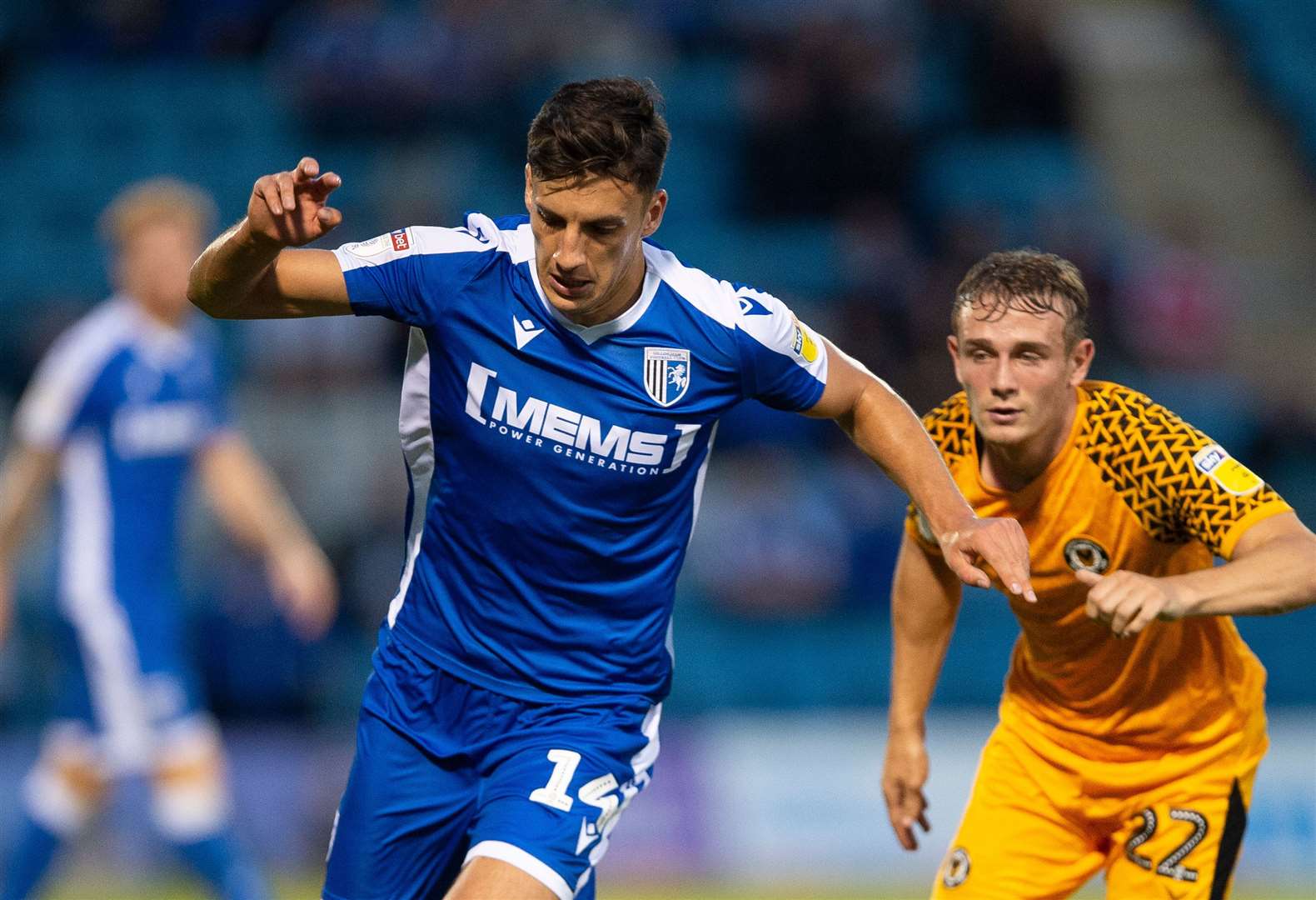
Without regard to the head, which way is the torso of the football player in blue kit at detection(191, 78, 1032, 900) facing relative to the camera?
toward the camera

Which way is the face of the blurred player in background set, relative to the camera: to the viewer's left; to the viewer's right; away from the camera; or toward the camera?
toward the camera

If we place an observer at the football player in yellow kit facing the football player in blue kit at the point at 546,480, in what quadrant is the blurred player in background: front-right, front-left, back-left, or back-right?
front-right

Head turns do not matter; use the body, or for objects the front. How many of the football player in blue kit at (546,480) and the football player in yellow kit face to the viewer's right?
0

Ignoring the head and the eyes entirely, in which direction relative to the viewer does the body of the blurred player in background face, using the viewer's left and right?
facing the viewer and to the right of the viewer

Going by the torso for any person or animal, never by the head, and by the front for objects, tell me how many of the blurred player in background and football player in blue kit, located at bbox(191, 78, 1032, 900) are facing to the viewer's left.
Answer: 0

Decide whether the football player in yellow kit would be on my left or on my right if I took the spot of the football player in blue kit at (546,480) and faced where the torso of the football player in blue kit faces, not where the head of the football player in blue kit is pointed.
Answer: on my left

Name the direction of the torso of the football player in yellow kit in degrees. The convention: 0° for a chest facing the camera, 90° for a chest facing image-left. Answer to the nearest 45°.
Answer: approximately 45°

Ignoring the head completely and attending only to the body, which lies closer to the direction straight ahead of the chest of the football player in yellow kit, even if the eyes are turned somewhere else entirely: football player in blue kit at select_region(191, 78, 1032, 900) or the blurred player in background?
the football player in blue kit

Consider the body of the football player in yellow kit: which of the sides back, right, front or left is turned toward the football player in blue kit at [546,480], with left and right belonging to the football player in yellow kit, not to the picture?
front

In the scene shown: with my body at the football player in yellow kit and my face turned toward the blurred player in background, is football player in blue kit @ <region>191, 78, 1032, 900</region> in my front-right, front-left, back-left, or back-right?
front-left

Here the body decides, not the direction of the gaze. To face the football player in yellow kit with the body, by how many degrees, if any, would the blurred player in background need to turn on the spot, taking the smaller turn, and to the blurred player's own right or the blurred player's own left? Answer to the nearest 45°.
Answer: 0° — they already face them

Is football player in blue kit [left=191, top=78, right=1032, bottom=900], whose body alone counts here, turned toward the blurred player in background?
no

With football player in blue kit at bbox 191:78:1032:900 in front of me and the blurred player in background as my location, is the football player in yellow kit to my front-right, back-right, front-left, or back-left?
front-left

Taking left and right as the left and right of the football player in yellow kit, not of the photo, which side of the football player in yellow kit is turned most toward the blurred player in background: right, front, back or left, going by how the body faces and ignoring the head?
right
